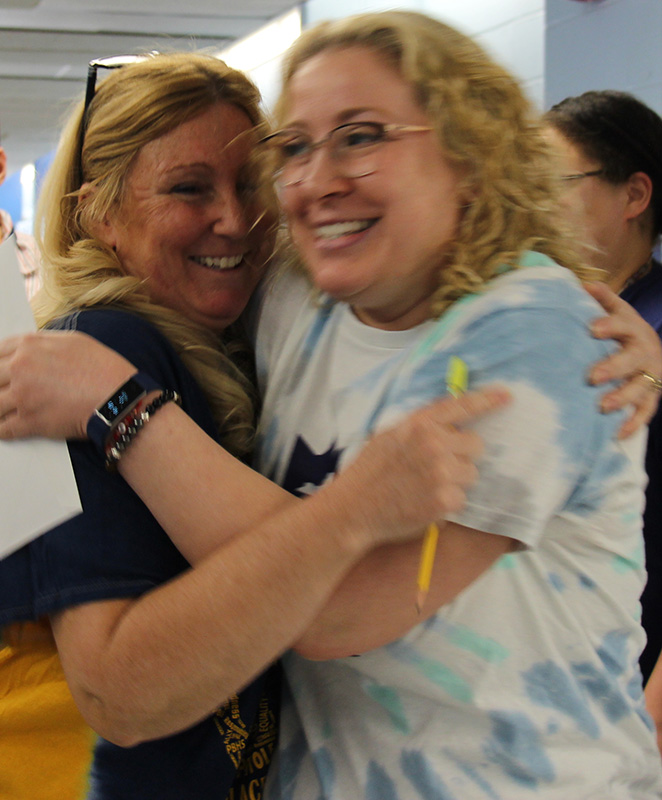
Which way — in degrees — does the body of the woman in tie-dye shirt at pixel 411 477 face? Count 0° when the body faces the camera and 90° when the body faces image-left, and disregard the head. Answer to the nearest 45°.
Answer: approximately 45°

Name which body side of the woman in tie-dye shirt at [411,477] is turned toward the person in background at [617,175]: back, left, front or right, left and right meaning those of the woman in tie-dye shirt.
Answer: back
